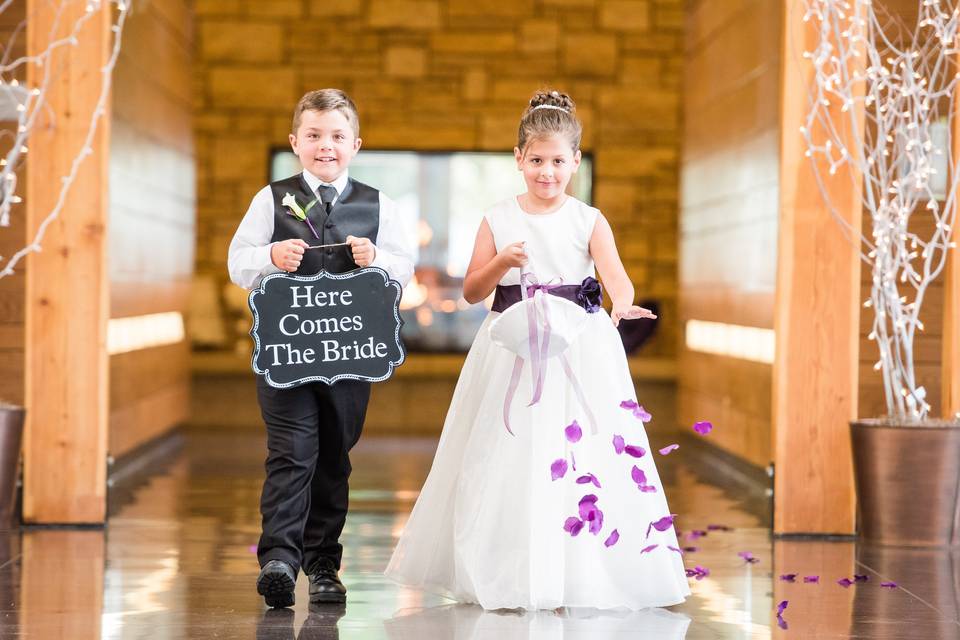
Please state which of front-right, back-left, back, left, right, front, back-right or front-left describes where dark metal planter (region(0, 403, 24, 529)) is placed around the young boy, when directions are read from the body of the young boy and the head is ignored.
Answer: back-right

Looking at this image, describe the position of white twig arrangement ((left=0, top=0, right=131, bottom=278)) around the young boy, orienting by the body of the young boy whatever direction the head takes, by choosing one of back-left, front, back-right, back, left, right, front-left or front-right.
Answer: back-right

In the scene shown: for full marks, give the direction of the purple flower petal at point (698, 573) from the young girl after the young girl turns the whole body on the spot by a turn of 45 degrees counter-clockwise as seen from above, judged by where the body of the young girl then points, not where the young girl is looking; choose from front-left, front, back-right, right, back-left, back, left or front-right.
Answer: left

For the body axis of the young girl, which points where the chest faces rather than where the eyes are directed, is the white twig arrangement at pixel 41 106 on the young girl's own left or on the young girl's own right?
on the young girl's own right

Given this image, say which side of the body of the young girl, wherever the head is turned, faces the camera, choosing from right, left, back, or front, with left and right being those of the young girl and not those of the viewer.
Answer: front

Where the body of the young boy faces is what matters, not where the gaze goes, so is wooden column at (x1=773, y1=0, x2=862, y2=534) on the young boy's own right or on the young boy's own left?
on the young boy's own left

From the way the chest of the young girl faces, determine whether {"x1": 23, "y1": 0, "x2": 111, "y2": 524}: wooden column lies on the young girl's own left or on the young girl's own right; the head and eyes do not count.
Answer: on the young girl's own right

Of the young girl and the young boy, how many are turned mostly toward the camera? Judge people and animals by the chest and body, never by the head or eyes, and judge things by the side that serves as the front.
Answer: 2

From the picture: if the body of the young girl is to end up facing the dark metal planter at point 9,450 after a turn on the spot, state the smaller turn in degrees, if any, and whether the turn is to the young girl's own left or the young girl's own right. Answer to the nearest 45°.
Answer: approximately 135° to the young girl's own right

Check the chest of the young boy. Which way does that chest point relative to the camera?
toward the camera
